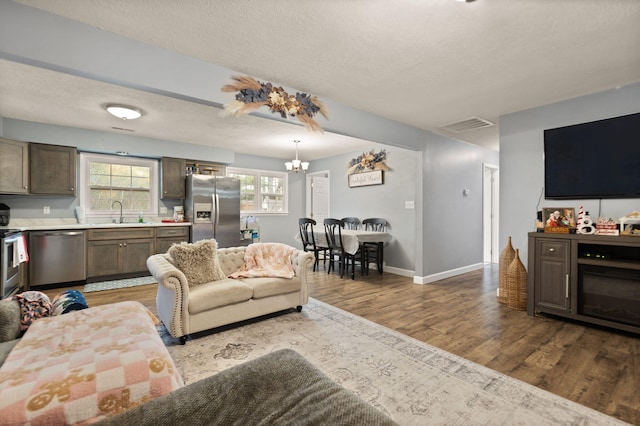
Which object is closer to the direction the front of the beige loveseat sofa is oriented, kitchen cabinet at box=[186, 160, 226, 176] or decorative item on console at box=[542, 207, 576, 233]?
the decorative item on console

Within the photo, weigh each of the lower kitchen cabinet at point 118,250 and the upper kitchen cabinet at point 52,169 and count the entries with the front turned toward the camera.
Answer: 2

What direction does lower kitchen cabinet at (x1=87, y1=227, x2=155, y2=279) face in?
toward the camera

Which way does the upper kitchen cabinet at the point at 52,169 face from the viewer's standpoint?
toward the camera

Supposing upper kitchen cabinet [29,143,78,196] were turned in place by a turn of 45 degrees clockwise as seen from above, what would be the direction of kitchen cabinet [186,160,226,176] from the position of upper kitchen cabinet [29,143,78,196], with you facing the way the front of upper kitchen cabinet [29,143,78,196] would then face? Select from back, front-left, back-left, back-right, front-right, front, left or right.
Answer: back-left

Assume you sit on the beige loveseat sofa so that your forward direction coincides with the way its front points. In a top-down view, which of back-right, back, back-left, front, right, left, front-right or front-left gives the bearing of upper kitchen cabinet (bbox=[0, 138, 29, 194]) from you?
back

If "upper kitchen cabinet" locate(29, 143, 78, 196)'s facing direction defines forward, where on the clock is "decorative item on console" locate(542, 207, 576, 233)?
The decorative item on console is roughly at 11 o'clock from the upper kitchen cabinet.

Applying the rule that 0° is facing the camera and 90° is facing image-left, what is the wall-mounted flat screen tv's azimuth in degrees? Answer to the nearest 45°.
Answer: approximately 45°

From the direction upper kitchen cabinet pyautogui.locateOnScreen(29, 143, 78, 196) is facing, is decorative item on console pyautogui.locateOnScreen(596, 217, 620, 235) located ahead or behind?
ahead

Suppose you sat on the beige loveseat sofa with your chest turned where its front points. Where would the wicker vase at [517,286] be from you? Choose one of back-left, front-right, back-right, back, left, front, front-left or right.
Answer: front-left

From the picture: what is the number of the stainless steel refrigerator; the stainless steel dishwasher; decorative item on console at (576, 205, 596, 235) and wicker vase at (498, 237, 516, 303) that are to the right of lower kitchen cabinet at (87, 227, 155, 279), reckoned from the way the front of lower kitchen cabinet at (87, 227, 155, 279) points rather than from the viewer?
1

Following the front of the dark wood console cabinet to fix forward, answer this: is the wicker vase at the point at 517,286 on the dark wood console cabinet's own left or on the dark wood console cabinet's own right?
on the dark wood console cabinet's own right

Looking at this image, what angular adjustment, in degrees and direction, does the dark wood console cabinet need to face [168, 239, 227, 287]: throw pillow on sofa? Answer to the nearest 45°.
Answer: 0° — it already faces it
